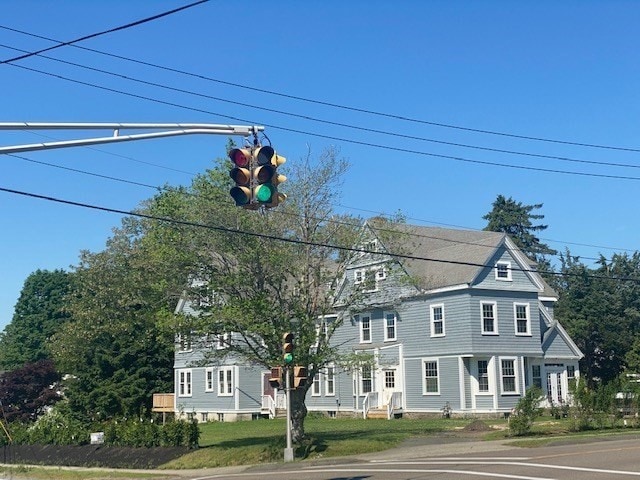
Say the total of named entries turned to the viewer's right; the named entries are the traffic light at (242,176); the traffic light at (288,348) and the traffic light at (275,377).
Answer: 0

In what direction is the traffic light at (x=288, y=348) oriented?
toward the camera

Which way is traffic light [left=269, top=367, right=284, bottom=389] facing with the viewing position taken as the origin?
facing the viewer and to the left of the viewer

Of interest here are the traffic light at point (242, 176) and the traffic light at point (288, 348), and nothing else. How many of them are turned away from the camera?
0

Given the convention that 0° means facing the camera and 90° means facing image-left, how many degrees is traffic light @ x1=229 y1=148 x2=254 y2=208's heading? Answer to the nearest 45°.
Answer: approximately 45°

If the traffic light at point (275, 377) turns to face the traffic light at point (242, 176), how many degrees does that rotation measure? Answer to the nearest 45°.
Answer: approximately 45° to its left

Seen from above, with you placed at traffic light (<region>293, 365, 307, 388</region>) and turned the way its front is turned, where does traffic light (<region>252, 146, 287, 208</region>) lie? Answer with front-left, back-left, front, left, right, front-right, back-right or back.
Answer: front-right

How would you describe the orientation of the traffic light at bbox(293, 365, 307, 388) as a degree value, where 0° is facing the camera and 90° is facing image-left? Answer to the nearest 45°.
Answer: approximately 315°

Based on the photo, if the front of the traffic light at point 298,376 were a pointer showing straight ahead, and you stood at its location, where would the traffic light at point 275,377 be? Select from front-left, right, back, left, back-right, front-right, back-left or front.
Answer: back

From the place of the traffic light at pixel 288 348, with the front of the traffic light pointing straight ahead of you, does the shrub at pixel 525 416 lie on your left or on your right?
on your left

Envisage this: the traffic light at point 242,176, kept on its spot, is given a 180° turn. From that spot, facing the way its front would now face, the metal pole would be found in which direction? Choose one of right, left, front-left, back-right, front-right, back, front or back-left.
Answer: front-left

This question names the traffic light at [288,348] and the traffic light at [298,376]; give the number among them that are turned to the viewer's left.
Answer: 0

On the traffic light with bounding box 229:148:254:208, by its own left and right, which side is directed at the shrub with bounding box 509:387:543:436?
back
